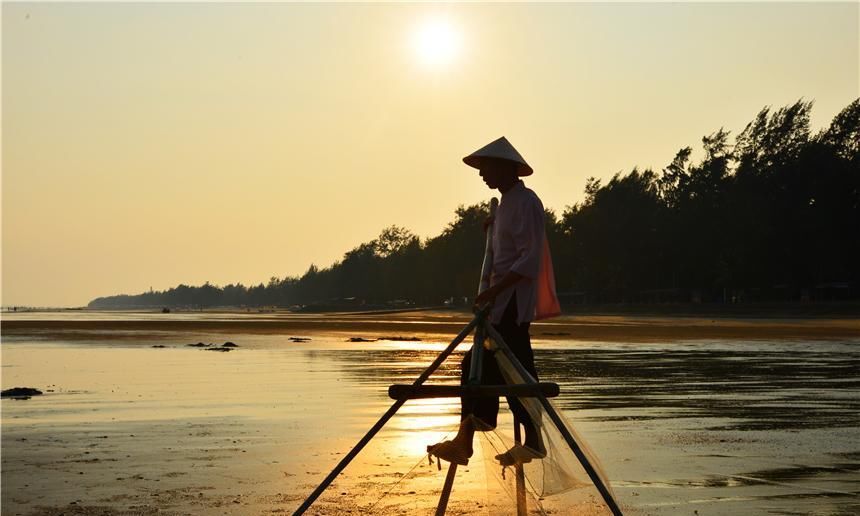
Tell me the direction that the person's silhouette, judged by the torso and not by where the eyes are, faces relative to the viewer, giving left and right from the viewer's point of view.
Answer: facing to the left of the viewer
